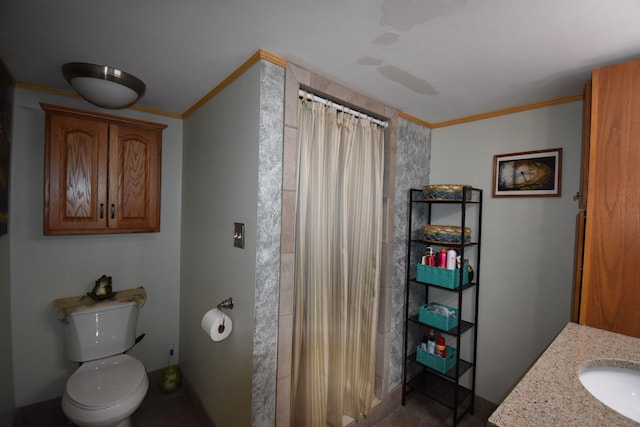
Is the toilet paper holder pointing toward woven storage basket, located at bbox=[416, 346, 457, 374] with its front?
no

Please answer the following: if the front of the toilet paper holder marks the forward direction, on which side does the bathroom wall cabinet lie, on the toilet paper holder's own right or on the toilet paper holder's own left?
on the toilet paper holder's own right

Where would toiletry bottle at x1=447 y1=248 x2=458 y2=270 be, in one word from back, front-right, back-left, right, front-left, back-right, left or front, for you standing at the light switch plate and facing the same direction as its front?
back-left

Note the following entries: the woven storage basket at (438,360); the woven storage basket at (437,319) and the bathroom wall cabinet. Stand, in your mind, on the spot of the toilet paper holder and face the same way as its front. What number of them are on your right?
1

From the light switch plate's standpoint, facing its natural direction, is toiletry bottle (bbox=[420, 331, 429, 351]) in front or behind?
behind

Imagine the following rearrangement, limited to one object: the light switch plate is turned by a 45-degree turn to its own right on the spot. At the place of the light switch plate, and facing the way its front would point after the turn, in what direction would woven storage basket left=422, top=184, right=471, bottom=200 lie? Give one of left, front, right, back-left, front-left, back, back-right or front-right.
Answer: back

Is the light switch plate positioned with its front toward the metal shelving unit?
no

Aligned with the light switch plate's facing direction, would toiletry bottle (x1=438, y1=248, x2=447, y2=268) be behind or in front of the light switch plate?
behind

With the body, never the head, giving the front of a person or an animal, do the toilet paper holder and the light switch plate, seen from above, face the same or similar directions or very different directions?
same or similar directions

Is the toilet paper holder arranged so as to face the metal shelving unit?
no

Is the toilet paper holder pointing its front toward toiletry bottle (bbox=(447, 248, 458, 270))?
no

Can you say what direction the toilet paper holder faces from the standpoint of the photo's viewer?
facing the viewer and to the left of the viewer

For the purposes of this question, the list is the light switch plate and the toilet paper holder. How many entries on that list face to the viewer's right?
0

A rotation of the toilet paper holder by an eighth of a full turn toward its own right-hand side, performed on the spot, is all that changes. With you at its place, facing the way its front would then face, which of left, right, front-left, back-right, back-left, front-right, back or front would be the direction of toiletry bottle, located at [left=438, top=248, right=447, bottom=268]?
back
